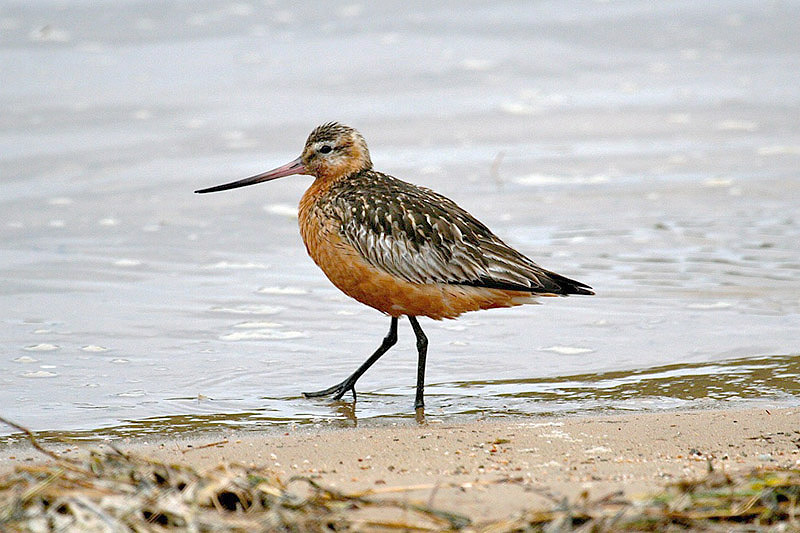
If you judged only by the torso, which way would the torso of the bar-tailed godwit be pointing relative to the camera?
to the viewer's left
